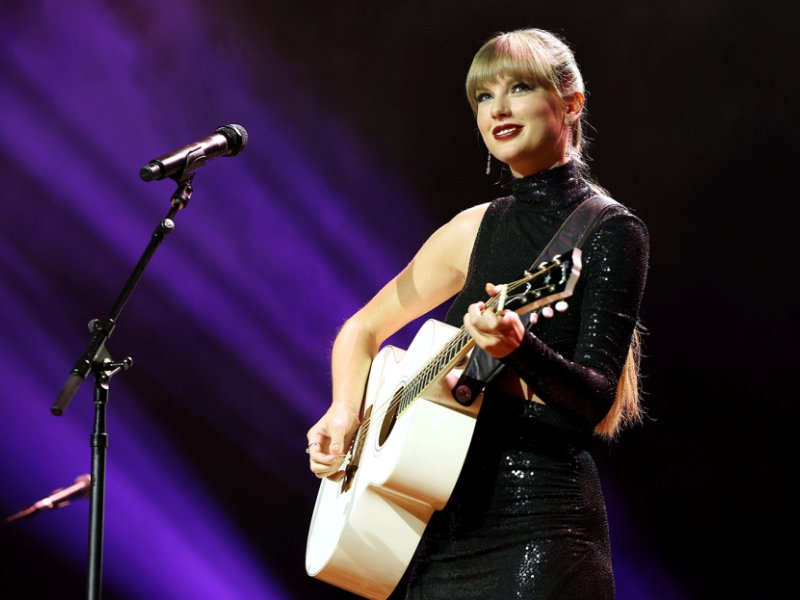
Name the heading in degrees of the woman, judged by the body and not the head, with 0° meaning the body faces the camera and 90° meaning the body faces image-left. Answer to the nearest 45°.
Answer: approximately 45°

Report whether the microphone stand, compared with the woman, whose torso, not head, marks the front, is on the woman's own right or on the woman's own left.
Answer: on the woman's own right

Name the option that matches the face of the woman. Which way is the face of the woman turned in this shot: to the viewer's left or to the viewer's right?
to the viewer's left

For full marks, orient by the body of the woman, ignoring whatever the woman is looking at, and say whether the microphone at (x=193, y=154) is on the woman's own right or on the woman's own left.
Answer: on the woman's own right
